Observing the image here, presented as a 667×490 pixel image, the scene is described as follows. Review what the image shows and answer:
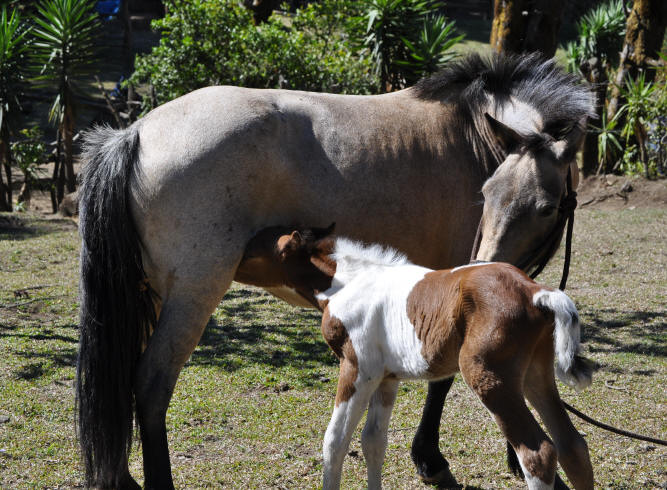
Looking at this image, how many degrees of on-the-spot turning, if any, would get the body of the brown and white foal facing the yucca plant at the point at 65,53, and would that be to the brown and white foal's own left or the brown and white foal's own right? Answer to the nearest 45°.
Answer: approximately 45° to the brown and white foal's own right

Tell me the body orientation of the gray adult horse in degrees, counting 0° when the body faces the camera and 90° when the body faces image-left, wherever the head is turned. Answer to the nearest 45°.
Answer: approximately 270°

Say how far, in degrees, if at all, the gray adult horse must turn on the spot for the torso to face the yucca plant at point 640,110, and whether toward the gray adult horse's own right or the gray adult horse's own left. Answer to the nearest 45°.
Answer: approximately 45° to the gray adult horse's own left

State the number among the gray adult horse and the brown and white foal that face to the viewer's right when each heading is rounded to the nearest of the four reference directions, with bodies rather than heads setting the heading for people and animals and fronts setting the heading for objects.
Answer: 1

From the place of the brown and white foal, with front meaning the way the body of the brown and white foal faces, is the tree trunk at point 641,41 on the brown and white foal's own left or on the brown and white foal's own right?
on the brown and white foal's own right

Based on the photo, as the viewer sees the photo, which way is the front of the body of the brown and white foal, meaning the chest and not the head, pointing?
to the viewer's left

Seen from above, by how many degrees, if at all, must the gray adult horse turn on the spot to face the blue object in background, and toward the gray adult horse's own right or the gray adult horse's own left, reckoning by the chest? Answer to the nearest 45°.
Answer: approximately 90° to the gray adult horse's own left

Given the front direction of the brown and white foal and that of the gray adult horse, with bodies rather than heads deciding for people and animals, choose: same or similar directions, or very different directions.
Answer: very different directions

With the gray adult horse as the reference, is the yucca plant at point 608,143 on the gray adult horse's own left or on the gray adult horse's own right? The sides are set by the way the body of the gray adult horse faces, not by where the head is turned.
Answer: on the gray adult horse's own left
